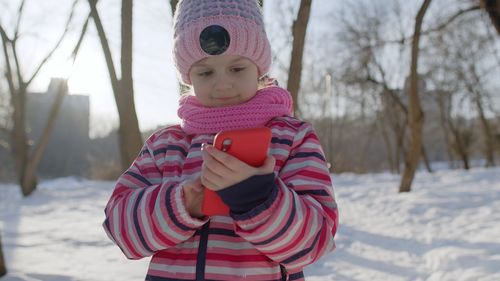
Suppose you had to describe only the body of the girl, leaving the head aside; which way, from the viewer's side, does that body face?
toward the camera

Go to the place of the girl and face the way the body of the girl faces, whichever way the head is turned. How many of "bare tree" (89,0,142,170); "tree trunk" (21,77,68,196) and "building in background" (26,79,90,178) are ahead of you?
0

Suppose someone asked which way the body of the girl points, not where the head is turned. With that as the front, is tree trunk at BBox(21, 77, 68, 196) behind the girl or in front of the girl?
behind

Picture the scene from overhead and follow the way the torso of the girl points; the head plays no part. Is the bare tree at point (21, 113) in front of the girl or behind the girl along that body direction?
behind

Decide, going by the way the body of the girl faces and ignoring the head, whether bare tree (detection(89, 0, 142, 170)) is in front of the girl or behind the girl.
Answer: behind

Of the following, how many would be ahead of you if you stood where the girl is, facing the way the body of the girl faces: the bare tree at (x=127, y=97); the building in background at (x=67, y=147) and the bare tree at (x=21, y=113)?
0

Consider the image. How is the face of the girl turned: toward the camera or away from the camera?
toward the camera

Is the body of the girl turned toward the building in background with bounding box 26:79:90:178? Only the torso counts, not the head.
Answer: no
